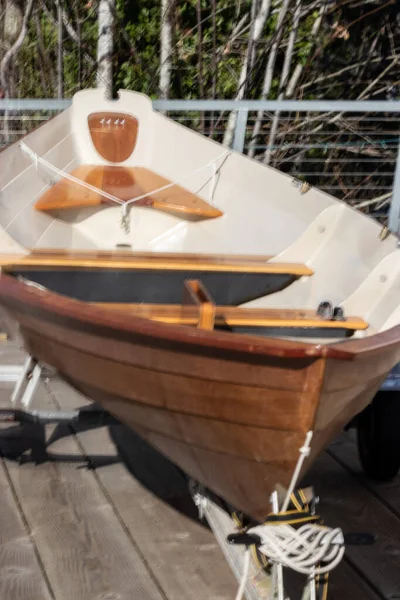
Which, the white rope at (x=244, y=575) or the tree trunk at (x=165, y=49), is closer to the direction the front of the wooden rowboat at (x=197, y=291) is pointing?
the white rope

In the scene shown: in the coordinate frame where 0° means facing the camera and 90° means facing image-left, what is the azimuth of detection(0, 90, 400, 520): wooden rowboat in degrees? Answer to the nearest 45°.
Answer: approximately 315°

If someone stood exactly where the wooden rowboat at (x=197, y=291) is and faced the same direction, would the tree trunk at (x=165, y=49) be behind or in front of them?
behind

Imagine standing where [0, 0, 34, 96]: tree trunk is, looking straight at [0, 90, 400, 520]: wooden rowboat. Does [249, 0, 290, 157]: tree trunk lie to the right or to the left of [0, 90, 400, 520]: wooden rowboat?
left

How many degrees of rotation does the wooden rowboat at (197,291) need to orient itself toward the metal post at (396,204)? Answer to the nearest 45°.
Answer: approximately 90° to its left

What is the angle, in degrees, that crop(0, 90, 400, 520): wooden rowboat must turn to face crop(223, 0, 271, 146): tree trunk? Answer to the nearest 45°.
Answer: approximately 135° to its left

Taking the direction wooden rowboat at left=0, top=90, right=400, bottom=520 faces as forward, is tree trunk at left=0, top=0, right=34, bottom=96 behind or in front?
behind

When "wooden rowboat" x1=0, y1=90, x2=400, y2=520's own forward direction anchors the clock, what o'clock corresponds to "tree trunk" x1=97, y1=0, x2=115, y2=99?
The tree trunk is roughly at 7 o'clock from the wooden rowboat.

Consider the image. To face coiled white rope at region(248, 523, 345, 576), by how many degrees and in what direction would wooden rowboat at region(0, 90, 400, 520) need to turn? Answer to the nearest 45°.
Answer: approximately 45° to its right
